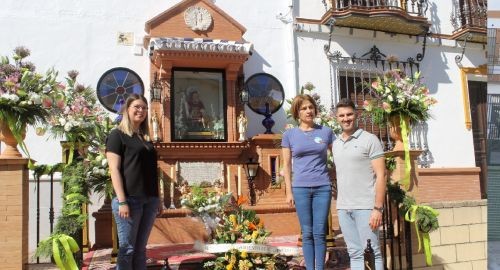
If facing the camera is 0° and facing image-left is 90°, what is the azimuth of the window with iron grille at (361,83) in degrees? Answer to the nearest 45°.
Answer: approximately 45°

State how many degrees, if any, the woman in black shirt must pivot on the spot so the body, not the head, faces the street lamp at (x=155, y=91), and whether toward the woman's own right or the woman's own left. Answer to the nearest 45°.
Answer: approximately 135° to the woman's own left

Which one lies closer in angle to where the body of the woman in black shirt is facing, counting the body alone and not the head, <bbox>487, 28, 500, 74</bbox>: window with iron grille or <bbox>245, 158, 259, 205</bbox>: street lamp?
the window with iron grille

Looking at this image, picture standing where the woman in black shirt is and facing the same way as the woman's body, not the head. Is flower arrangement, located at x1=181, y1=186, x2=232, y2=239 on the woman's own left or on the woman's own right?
on the woman's own left

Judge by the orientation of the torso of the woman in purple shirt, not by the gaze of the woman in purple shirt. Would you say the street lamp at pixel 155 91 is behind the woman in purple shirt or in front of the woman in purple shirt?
behind

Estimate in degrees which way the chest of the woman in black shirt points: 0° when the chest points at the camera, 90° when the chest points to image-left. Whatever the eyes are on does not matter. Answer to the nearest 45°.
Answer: approximately 315°

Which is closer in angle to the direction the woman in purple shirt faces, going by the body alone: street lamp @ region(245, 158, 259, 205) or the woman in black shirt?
the woman in black shirt

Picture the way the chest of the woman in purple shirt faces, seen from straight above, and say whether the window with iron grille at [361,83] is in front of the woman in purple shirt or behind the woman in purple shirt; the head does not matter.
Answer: behind

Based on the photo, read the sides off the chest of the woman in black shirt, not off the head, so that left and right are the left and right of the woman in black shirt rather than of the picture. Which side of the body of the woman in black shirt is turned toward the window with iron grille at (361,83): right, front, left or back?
left

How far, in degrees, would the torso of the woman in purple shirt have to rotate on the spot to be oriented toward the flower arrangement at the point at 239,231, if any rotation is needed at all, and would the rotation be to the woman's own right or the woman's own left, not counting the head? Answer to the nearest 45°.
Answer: approximately 135° to the woman's own right

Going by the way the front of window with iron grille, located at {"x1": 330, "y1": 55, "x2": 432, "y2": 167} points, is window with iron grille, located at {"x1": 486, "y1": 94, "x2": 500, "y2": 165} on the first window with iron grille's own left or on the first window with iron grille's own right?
on the first window with iron grille's own left
